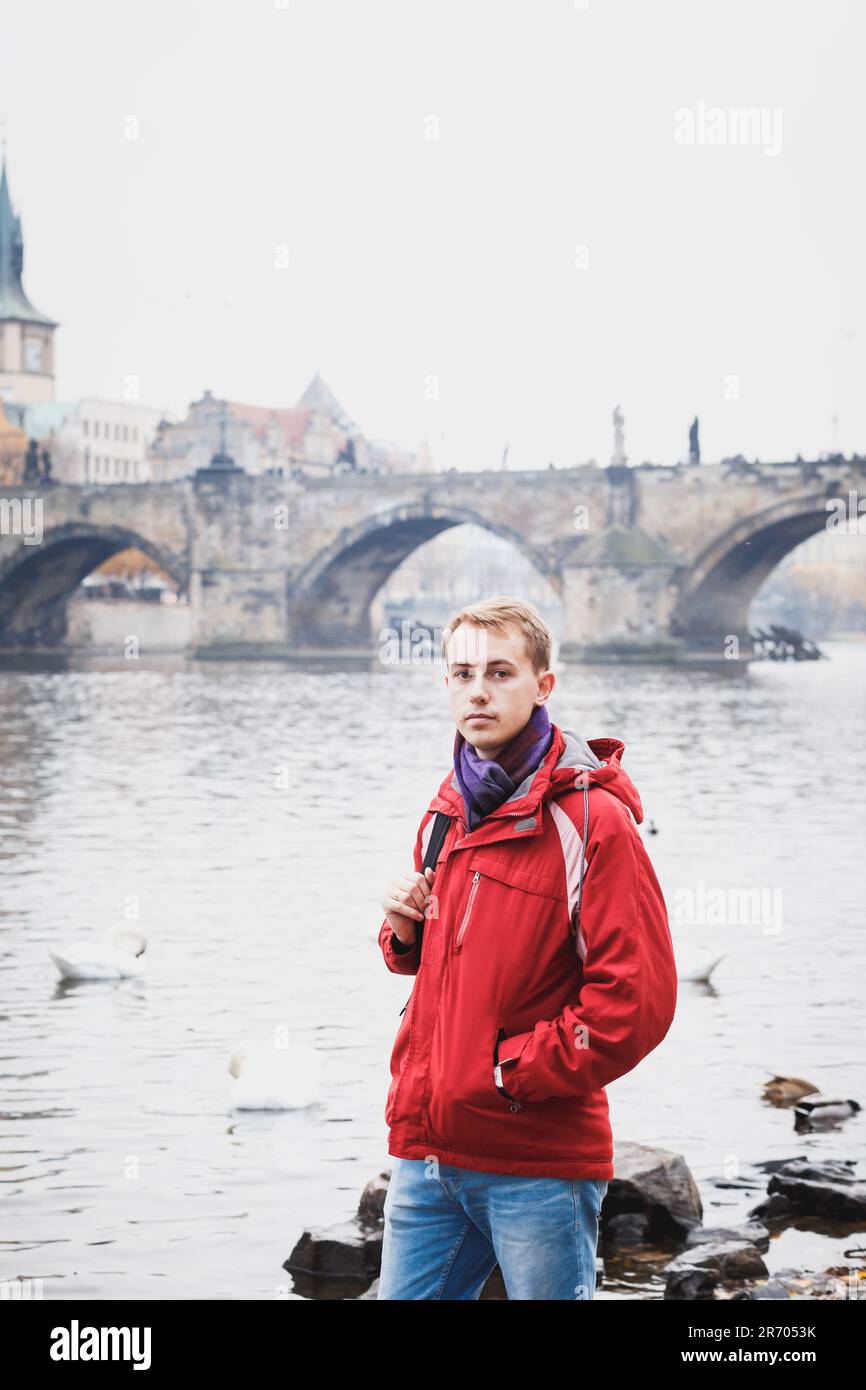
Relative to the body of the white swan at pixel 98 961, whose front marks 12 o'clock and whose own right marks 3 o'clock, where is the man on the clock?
The man is roughly at 3 o'clock from the white swan.

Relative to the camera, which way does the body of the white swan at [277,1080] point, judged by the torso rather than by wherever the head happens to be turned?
to the viewer's left

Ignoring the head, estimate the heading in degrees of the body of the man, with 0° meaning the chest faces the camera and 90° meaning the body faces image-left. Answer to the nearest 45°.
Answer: approximately 45°

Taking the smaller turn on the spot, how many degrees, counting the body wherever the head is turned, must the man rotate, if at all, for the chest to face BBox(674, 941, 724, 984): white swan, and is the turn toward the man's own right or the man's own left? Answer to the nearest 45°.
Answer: approximately 135° to the man's own right

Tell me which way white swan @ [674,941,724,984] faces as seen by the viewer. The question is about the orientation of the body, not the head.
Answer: to the viewer's left

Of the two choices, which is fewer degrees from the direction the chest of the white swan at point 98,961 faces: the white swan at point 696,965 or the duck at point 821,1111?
the white swan

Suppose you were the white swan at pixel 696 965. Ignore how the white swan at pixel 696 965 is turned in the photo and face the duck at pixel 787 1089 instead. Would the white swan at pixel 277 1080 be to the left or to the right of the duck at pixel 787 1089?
right

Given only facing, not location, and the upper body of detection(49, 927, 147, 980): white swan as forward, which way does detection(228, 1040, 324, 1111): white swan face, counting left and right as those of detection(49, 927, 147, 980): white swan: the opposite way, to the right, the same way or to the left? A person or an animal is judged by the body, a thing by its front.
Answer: the opposite way
